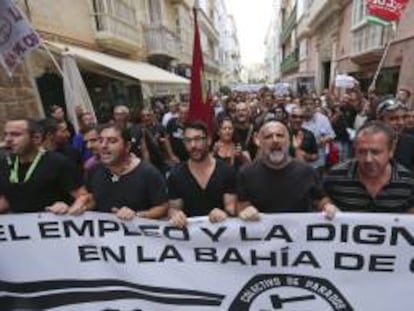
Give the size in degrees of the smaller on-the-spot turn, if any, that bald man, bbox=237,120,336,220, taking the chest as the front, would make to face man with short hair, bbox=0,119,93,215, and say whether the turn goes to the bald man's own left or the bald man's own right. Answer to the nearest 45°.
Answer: approximately 90° to the bald man's own right

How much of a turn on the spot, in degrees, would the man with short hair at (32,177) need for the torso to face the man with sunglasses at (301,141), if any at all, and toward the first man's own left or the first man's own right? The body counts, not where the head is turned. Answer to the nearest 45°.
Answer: approximately 135° to the first man's own left

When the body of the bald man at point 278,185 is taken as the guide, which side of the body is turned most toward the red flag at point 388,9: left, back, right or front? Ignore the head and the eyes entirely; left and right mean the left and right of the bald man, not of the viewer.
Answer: back

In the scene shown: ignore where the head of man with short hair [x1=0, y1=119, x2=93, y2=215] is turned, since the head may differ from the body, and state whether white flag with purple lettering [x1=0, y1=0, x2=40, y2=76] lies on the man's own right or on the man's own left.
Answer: on the man's own right

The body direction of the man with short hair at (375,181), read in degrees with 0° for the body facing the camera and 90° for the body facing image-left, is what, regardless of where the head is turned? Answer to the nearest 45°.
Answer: approximately 0°

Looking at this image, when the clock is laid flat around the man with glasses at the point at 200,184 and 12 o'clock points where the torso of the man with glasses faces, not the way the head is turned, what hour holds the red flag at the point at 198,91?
The red flag is roughly at 6 o'clock from the man with glasses.

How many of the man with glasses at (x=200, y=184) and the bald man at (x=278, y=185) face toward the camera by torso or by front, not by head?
2
